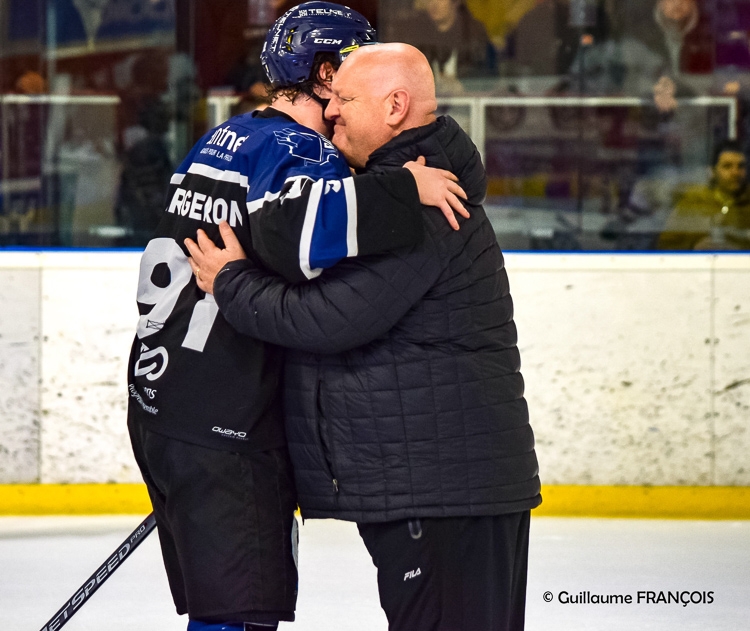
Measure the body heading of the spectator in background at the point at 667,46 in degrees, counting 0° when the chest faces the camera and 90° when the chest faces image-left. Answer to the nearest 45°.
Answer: approximately 0°

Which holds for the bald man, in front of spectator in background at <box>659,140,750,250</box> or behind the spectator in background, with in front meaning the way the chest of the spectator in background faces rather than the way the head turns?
in front

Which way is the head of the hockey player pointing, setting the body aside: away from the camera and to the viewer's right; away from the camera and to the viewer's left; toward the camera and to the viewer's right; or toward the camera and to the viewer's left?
away from the camera and to the viewer's right

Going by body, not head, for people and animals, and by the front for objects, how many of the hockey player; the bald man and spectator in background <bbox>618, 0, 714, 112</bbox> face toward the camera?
1

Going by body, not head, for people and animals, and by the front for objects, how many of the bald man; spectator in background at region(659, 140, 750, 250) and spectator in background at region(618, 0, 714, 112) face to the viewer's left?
1

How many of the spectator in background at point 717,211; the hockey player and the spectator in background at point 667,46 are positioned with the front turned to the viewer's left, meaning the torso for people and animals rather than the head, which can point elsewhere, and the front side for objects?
0

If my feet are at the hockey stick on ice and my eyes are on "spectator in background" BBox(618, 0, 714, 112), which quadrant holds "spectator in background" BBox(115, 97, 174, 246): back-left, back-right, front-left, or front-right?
front-left

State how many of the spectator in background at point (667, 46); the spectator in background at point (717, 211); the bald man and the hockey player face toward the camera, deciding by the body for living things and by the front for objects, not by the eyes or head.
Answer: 2

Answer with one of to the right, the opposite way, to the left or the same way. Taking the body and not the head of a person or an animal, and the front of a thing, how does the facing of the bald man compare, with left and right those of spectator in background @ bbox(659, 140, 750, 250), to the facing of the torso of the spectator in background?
to the right

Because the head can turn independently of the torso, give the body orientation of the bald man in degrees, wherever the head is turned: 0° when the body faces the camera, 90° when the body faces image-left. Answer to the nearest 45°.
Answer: approximately 90°

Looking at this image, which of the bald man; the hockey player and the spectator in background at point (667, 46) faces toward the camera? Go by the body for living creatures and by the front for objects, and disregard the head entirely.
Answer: the spectator in background

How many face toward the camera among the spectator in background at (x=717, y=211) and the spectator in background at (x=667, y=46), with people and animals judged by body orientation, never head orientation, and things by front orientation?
2

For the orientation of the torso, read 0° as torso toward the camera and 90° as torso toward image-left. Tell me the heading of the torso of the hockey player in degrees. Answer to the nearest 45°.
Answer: approximately 225°

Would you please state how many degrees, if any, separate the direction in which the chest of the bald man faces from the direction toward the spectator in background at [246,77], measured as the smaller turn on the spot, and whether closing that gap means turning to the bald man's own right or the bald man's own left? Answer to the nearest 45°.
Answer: approximately 90° to the bald man's own right

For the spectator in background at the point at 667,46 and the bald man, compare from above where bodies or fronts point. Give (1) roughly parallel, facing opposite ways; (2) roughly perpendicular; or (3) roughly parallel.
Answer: roughly perpendicular
